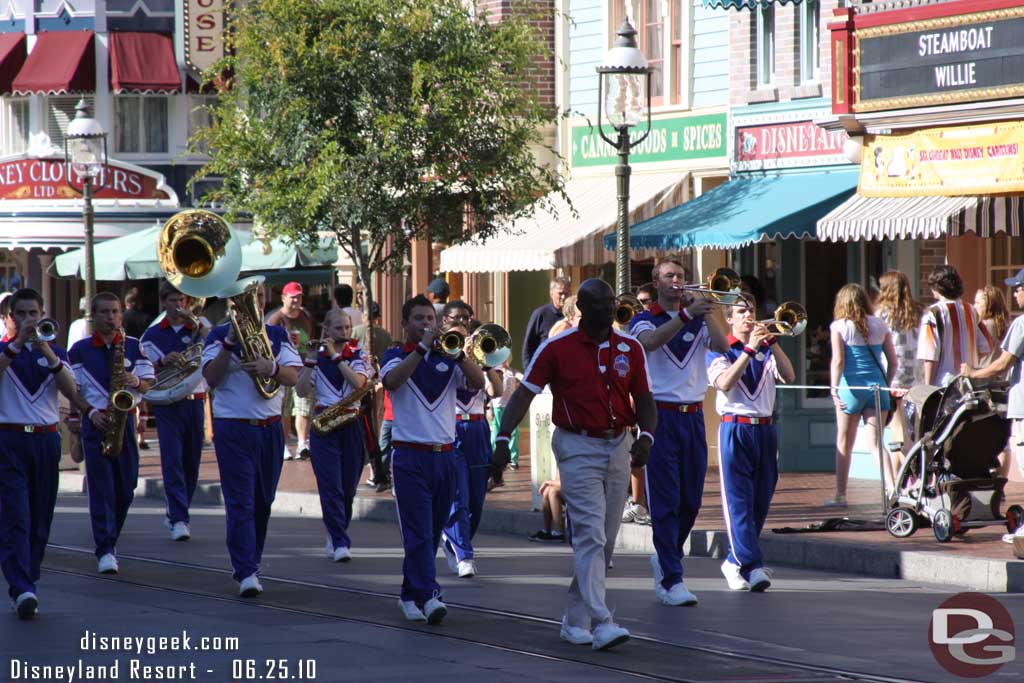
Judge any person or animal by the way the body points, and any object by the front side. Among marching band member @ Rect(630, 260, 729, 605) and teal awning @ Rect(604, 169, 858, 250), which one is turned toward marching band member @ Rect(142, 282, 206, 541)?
the teal awning

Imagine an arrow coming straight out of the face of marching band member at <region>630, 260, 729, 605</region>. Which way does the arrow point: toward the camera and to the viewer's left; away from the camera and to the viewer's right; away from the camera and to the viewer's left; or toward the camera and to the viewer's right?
toward the camera and to the viewer's right

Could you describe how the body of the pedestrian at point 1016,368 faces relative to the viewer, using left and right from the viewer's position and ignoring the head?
facing to the left of the viewer

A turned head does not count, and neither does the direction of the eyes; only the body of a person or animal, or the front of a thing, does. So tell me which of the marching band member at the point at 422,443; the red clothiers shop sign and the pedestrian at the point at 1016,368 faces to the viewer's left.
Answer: the pedestrian

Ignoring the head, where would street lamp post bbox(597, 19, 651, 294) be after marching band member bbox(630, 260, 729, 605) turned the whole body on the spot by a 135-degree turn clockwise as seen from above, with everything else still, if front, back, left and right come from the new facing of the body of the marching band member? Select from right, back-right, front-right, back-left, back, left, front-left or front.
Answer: right

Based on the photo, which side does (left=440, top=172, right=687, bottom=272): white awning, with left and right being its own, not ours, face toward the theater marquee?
left

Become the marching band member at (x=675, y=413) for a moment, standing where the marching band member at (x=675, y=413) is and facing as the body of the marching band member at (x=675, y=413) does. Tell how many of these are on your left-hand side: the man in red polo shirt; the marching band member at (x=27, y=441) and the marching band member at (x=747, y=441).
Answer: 1

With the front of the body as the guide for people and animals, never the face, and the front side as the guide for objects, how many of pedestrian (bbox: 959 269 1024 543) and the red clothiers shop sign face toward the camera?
1

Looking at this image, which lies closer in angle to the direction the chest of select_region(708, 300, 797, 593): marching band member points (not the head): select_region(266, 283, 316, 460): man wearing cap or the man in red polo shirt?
the man in red polo shirt

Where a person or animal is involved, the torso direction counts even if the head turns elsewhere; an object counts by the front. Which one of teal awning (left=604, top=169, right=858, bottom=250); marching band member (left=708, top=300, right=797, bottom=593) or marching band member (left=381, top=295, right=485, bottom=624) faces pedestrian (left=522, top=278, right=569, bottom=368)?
the teal awning

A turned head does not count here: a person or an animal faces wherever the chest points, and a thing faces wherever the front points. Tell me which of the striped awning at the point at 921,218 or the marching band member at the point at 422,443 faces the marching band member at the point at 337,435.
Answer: the striped awning

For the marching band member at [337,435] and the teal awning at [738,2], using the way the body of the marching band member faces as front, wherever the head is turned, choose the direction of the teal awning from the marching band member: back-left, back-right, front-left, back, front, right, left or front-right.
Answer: left
